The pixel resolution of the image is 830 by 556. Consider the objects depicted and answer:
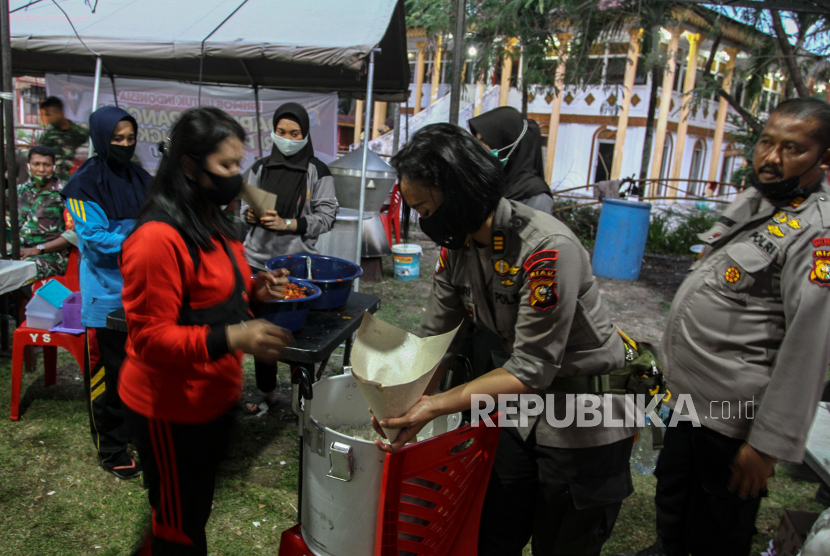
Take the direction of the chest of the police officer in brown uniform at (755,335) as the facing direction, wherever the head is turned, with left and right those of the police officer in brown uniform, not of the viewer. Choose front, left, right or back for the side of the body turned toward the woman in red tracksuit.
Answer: front

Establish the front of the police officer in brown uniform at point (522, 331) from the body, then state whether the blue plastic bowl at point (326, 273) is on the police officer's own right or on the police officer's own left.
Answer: on the police officer's own right

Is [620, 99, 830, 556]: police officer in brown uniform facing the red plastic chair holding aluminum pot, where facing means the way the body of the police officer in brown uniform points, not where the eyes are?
yes

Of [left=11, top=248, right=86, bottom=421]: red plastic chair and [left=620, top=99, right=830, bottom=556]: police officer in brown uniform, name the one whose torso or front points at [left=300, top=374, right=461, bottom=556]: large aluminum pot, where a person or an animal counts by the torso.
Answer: the police officer in brown uniform

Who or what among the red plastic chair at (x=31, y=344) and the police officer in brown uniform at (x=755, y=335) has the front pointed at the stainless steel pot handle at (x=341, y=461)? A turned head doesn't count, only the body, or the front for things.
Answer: the police officer in brown uniform

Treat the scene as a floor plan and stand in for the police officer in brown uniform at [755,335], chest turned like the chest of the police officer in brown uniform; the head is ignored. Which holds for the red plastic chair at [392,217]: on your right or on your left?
on your right

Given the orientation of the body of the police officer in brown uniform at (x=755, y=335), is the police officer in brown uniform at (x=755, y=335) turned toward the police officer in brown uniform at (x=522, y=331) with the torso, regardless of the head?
yes

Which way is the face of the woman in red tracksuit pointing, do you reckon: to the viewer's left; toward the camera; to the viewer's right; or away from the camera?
to the viewer's right
